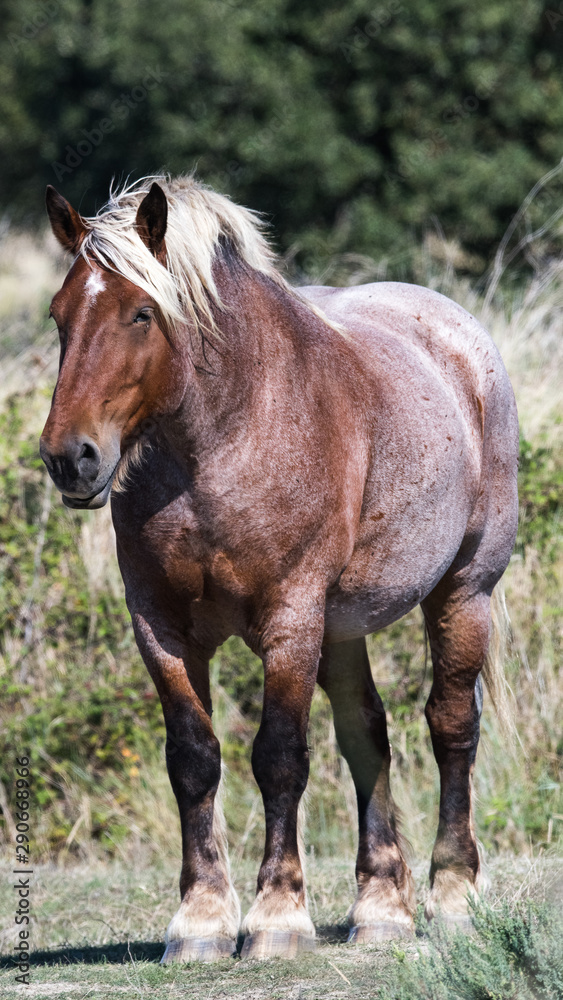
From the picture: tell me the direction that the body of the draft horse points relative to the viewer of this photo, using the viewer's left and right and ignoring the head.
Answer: facing the viewer and to the left of the viewer
